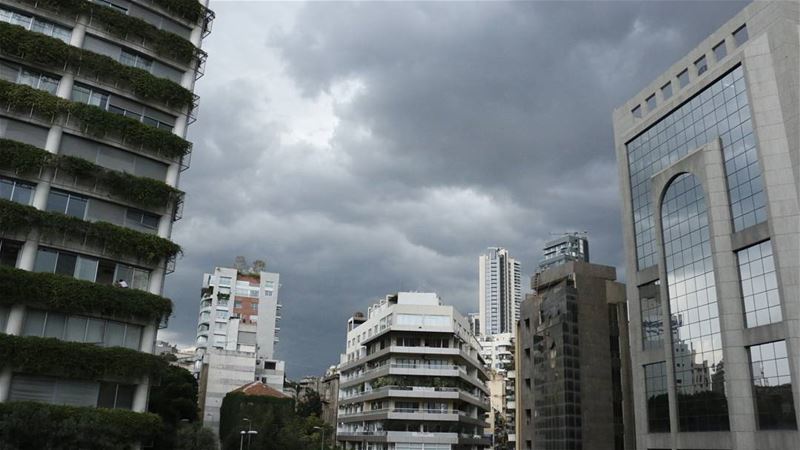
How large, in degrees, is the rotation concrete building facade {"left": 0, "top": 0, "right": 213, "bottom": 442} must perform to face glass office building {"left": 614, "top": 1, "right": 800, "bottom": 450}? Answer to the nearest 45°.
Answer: approximately 45° to its left

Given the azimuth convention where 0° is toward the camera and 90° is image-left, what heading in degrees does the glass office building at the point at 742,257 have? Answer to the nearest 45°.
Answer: approximately 45°

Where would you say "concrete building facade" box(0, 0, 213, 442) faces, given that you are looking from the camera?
facing the viewer and to the right of the viewer

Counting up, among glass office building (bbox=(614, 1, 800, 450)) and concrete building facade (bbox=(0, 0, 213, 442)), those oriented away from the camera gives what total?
0

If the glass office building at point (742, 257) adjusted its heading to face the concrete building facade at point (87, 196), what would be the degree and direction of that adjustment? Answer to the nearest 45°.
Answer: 0° — it already faces it
